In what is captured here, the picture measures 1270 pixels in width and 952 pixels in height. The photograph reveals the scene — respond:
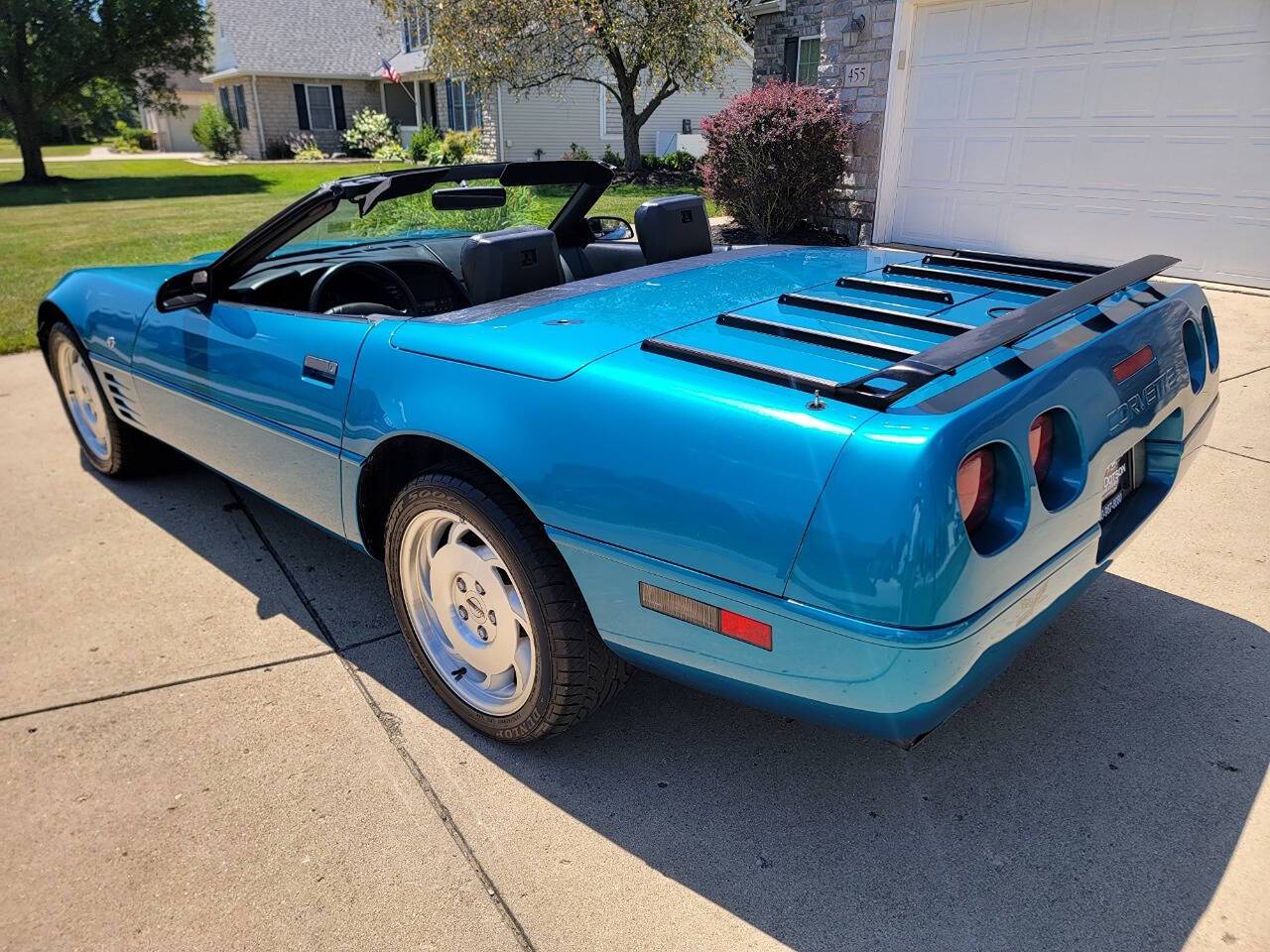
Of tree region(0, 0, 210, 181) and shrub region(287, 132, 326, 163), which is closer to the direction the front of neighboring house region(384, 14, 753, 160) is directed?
the tree

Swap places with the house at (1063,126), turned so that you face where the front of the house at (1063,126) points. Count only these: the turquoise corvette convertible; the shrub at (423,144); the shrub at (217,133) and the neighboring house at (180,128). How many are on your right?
3

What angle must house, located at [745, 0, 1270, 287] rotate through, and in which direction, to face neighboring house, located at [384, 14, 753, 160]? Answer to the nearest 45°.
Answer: approximately 90° to its right

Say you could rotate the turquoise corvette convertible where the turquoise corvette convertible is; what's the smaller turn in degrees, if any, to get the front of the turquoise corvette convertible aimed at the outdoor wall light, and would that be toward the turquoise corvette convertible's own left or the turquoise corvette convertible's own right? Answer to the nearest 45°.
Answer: approximately 45° to the turquoise corvette convertible's own right

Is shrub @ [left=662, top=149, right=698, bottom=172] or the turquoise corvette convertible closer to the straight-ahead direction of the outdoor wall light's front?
the turquoise corvette convertible

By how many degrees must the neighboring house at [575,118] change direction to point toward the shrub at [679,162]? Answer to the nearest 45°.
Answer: approximately 90° to its left

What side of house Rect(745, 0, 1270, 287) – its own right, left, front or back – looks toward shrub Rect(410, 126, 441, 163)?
right

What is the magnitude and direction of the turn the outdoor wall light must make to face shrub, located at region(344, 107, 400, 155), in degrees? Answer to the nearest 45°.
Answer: approximately 90° to its right

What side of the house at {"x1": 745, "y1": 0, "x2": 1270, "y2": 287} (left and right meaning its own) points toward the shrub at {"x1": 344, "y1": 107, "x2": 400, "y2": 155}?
right

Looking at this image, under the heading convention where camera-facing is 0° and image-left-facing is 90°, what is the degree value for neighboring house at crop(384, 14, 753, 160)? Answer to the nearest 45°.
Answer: approximately 45°

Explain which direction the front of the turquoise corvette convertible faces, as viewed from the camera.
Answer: facing away from the viewer and to the left of the viewer

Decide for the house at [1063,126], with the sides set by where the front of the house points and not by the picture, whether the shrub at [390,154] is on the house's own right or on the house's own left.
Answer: on the house's own right

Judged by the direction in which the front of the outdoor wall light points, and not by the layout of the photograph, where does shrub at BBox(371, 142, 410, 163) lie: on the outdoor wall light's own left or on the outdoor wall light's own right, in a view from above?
on the outdoor wall light's own right
